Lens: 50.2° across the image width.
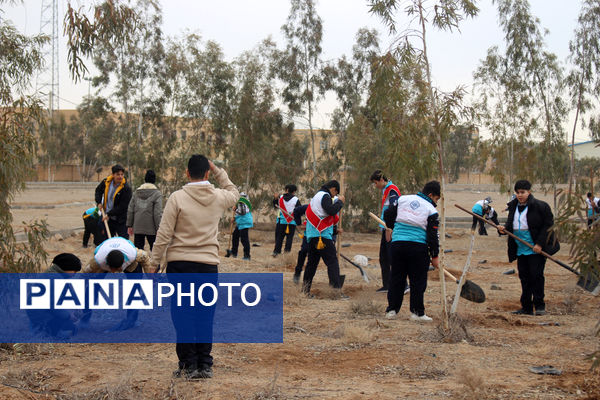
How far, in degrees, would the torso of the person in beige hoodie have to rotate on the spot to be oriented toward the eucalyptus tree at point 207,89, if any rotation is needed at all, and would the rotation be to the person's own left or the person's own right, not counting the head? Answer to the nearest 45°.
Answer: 0° — they already face it

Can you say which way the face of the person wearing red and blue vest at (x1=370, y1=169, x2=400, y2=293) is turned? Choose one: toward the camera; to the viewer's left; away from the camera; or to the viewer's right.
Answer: to the viewer's left

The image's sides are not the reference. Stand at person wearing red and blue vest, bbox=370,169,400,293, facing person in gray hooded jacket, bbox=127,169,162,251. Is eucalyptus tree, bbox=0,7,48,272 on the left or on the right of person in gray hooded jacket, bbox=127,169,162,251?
left

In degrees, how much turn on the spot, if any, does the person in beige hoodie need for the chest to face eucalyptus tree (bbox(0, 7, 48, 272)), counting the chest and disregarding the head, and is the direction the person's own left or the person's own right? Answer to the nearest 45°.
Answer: approximately 45° to the person's own left

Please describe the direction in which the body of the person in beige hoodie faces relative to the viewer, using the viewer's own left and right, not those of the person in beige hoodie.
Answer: facing away from the viewer

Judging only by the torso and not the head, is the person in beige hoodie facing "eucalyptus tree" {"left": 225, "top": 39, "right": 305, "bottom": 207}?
yes

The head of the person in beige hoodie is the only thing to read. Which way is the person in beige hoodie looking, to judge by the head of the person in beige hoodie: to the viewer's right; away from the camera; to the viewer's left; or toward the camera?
away from the camera

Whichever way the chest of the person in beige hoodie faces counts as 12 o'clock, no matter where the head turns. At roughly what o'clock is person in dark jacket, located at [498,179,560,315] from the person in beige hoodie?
The person in dark jacket is roughly at 2 o'clock from the person in beige hoodie.

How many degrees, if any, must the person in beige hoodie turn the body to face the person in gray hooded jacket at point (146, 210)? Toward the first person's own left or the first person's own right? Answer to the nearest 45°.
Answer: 0° — they already face them
